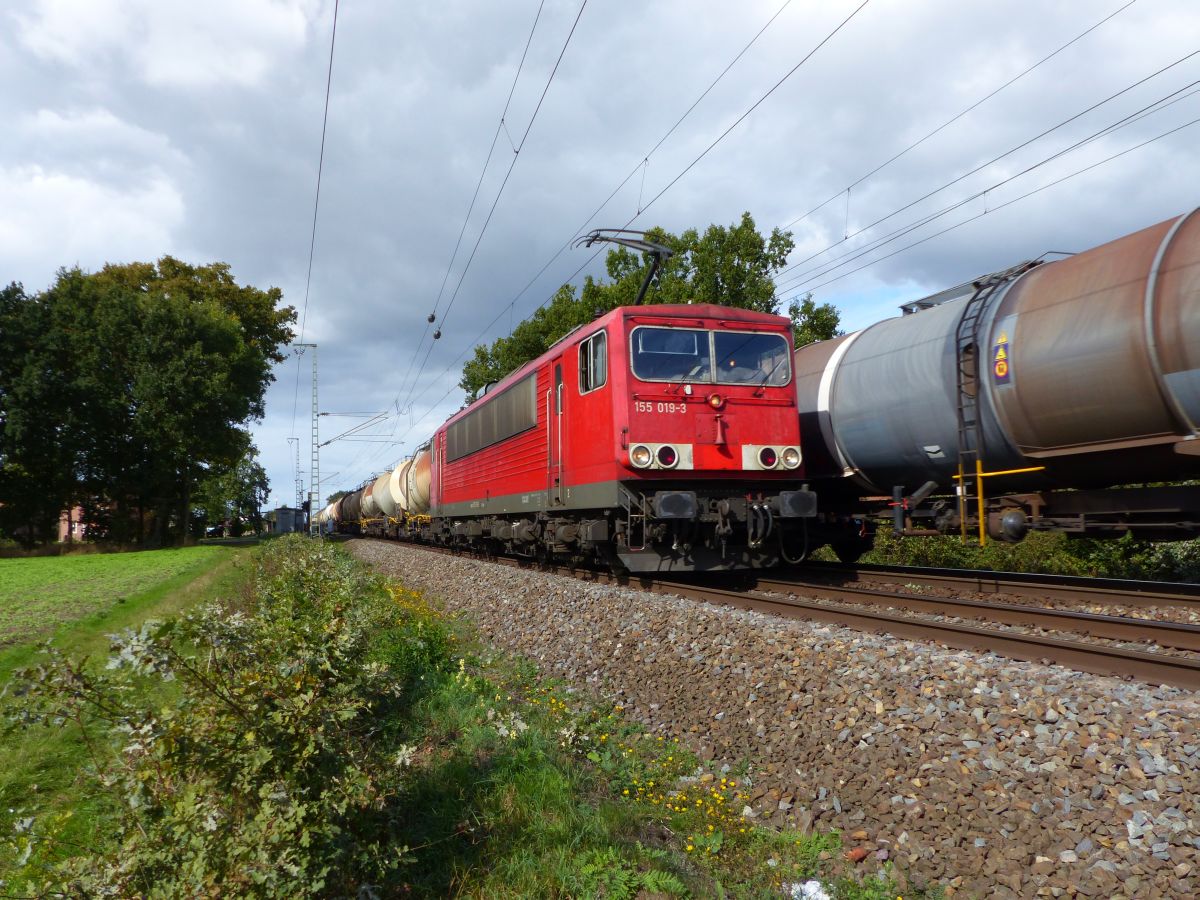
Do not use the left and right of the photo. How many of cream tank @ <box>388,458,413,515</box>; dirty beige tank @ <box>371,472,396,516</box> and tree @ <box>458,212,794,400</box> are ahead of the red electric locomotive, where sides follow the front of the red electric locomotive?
0

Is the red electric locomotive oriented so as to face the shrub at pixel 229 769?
no

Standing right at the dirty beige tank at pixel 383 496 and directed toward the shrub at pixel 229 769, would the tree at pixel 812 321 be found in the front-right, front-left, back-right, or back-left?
front-left

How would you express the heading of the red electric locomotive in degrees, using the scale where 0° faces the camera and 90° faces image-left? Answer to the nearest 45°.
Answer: approximately 315°

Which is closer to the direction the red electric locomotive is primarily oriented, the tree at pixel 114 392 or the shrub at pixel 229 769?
the shrub

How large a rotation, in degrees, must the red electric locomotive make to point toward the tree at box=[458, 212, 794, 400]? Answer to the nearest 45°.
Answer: approximately 135° to its left

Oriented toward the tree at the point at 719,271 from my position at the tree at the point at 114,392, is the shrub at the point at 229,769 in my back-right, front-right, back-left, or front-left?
front-right

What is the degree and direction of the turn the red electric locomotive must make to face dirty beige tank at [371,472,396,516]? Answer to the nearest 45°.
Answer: approximately 180°

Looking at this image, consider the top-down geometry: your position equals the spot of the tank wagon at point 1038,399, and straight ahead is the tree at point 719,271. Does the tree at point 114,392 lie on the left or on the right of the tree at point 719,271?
left

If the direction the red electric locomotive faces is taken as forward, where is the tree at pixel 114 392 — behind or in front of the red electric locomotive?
behind

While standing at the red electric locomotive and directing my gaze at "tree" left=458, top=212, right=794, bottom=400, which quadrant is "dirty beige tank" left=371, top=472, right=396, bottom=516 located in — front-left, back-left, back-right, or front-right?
front-left

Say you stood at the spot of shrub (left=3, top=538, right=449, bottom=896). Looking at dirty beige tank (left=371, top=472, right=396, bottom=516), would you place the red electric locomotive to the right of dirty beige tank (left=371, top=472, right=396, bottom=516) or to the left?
right

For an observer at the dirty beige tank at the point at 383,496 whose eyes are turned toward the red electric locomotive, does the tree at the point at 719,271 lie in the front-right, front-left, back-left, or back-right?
front-left

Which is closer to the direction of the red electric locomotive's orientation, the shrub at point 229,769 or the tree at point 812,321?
the shrub

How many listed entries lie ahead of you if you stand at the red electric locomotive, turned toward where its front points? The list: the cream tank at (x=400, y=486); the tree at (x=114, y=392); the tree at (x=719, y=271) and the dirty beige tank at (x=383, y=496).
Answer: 0

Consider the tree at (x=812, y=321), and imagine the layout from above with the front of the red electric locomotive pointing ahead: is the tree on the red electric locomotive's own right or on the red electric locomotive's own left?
on the red electric locomotive's own left

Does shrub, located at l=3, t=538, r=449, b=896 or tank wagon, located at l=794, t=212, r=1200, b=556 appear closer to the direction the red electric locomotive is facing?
the tank wagon

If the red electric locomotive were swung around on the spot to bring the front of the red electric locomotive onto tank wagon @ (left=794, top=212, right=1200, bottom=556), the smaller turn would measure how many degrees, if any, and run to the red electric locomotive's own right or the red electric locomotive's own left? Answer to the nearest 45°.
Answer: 0° — it already faces it

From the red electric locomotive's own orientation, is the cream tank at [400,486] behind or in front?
behind

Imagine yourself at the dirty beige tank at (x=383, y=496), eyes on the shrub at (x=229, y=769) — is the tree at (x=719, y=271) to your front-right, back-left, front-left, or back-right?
front-left
